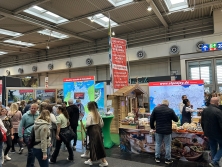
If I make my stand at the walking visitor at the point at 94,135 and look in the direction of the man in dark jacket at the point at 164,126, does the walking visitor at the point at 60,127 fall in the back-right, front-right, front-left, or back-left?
back-left

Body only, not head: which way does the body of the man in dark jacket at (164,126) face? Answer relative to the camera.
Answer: away from the camera

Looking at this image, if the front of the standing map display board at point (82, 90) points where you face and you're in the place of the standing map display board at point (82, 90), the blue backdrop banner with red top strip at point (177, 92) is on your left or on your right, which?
on your left

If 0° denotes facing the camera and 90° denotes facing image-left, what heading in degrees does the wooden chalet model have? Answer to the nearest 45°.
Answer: approximately 315°
